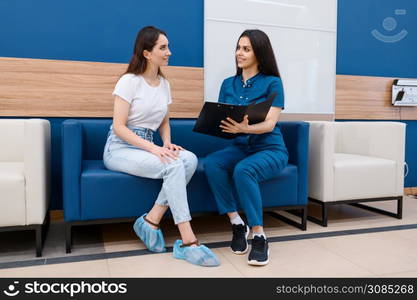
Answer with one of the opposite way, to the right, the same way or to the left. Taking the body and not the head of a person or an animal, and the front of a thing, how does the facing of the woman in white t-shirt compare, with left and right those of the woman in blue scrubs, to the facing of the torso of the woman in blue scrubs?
to the left

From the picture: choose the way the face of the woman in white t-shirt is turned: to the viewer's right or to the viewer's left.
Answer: to the viewer's right

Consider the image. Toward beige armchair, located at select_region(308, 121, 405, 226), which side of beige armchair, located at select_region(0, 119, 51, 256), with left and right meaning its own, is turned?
left
